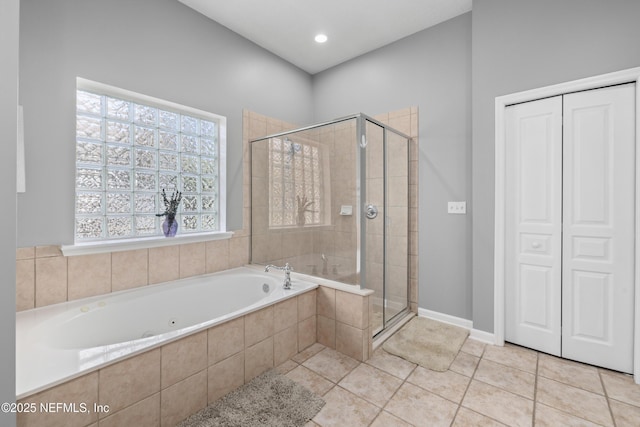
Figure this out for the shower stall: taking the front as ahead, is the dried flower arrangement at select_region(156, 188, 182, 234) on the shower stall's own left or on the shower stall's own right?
on the shower stall's own right

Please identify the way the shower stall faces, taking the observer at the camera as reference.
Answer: facing the viewer and to the right of the viewer

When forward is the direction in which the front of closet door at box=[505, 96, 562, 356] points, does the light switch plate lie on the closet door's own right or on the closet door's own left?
on the closet door's own right

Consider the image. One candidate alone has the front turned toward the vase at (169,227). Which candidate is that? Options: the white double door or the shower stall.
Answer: the white double door

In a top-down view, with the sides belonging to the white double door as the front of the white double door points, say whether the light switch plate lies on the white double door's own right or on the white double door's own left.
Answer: on the white double door's own right

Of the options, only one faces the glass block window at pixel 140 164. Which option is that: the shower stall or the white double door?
the white double door

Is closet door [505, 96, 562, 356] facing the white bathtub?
yes

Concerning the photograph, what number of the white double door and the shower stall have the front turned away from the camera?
0

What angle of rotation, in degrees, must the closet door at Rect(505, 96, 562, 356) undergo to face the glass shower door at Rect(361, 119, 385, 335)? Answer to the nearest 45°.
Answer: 0° — it already faces it

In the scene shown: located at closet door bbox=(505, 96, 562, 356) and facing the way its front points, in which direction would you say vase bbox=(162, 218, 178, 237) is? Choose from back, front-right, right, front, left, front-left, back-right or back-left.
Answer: front

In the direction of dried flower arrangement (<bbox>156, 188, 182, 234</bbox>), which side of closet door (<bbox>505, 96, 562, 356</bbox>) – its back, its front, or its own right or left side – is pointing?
front

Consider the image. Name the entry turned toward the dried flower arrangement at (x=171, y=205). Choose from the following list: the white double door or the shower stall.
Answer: the white double door

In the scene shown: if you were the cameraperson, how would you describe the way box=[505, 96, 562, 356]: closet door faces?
facing the viewer and to the left of the viewer

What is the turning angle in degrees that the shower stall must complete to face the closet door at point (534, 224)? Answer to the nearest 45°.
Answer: approximately 45° to its left
